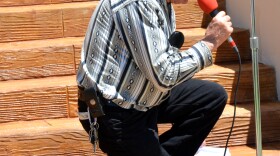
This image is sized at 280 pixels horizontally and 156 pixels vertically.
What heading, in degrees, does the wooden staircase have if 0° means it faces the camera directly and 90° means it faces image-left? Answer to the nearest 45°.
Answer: approximately 0°
